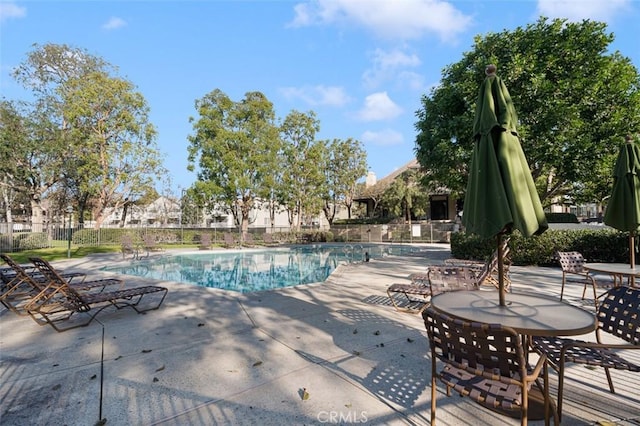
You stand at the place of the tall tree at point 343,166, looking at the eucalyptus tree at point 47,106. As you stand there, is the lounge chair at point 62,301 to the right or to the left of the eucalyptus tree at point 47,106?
left

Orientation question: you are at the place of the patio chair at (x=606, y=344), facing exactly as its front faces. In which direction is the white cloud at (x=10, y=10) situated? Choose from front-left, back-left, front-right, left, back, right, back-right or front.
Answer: front-right

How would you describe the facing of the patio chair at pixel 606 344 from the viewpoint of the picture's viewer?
facing the viewer and to the left of the viewer

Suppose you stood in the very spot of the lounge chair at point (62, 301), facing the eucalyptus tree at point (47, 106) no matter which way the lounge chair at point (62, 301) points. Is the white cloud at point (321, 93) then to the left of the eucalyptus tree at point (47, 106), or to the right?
right

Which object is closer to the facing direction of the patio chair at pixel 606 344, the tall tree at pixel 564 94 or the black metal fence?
the black metal fence

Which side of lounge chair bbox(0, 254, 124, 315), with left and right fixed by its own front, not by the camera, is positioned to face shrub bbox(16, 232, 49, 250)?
left

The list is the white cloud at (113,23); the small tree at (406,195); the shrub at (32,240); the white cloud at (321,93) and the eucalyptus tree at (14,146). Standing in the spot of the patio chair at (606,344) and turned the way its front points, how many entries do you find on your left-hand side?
0

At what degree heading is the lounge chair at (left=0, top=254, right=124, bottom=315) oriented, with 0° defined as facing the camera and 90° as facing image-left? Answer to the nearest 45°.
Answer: approximately 270°

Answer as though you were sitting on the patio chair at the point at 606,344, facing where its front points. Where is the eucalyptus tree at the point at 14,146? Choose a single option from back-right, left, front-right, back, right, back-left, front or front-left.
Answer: front-right

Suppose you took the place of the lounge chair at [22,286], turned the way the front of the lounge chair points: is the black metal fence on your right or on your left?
on your left

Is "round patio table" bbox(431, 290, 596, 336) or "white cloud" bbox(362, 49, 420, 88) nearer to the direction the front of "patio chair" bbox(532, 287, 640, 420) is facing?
the round patio table

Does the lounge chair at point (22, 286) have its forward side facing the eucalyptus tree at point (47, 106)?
no

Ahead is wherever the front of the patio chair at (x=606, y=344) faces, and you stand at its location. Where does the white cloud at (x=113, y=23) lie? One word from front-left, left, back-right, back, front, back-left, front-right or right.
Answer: front-right

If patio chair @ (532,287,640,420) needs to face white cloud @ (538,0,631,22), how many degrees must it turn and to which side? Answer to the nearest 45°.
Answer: approximately 135° to its right

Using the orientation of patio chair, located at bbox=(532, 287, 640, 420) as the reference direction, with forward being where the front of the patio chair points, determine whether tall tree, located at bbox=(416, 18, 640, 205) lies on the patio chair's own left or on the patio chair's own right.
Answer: on the patio chair's own right
